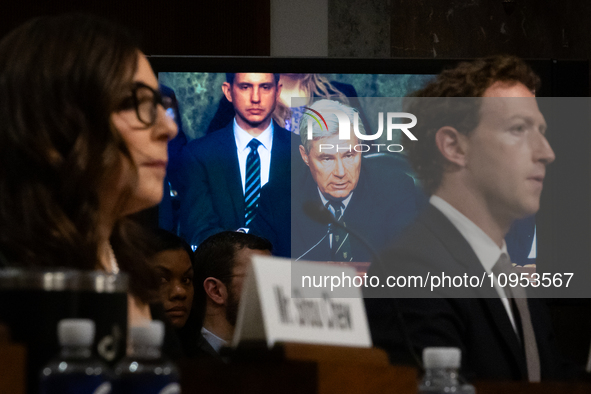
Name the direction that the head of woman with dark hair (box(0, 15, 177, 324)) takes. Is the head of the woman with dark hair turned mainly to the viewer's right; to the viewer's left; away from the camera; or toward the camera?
to the viewer's right

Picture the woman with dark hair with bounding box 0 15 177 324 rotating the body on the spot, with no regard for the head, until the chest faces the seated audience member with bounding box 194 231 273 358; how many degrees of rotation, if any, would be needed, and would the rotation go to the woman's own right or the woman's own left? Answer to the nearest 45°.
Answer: approximately 90° to the woman's own left

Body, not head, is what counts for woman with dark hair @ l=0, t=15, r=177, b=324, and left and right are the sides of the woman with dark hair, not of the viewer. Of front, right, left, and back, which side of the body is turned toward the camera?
right

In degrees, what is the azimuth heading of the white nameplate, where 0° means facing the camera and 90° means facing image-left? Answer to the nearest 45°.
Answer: approximately 315°
